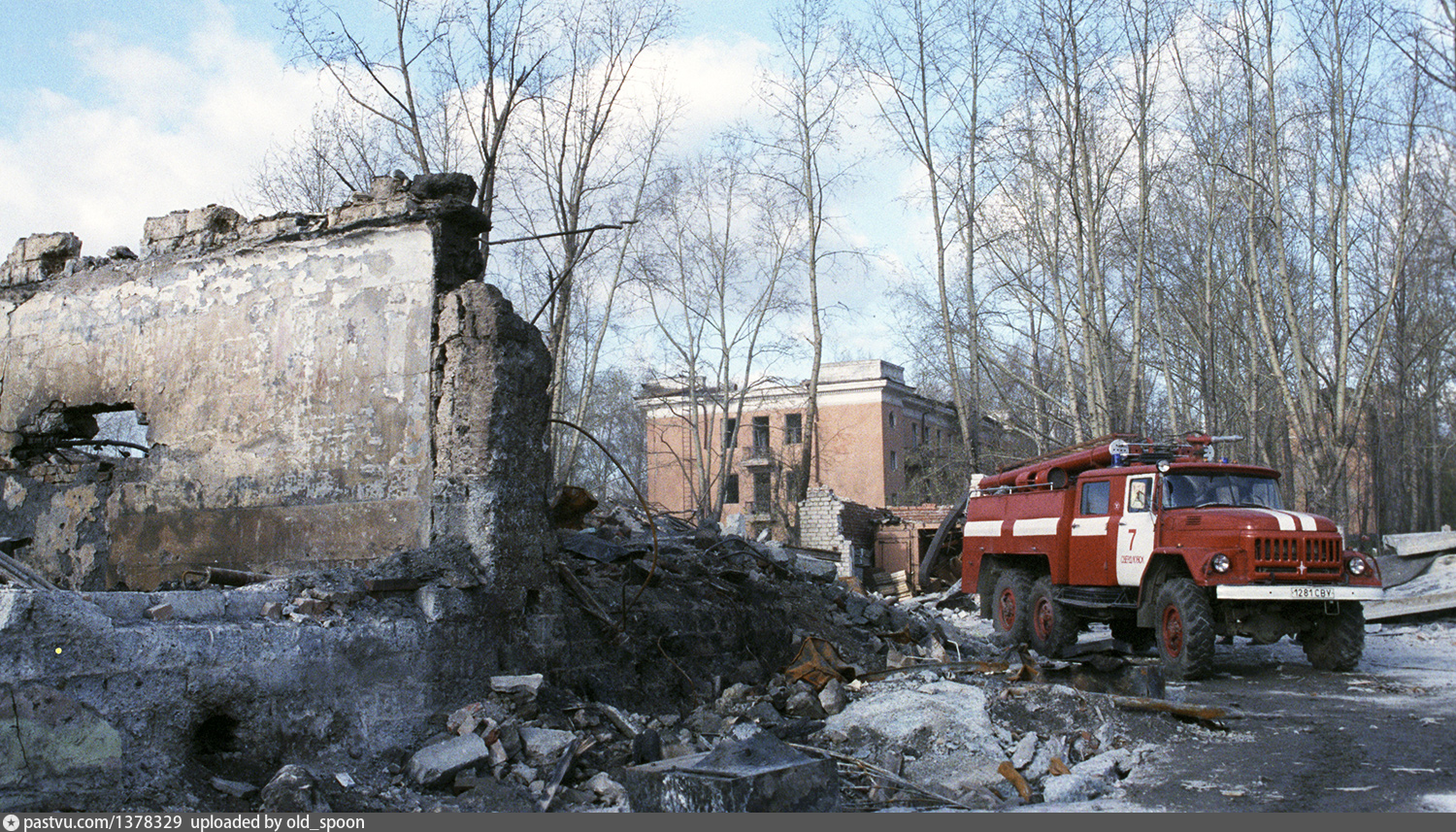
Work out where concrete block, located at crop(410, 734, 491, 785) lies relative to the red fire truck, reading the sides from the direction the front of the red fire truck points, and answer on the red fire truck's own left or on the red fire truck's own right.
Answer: on the red fire truck's own right

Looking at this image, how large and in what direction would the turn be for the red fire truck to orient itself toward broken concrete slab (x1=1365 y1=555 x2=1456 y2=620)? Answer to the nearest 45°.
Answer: approximately 90° to its left

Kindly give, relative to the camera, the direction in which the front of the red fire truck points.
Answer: facing the viewer and to the right of the viewer

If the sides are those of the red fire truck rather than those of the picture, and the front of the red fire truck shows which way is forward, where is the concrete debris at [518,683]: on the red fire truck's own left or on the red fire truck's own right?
on the red fire truck's own right

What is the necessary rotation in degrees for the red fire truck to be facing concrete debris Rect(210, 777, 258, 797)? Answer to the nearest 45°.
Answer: approximately 90° to its right

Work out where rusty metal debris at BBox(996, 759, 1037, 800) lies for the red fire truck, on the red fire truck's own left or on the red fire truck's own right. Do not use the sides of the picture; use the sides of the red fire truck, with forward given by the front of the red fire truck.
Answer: on the red fire truck's own right

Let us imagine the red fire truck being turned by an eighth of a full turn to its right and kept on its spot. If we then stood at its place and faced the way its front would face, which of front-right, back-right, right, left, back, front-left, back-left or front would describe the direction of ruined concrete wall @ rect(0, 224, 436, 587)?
front-right

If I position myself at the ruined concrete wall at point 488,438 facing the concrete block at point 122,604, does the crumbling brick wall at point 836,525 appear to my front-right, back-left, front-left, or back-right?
back-right
